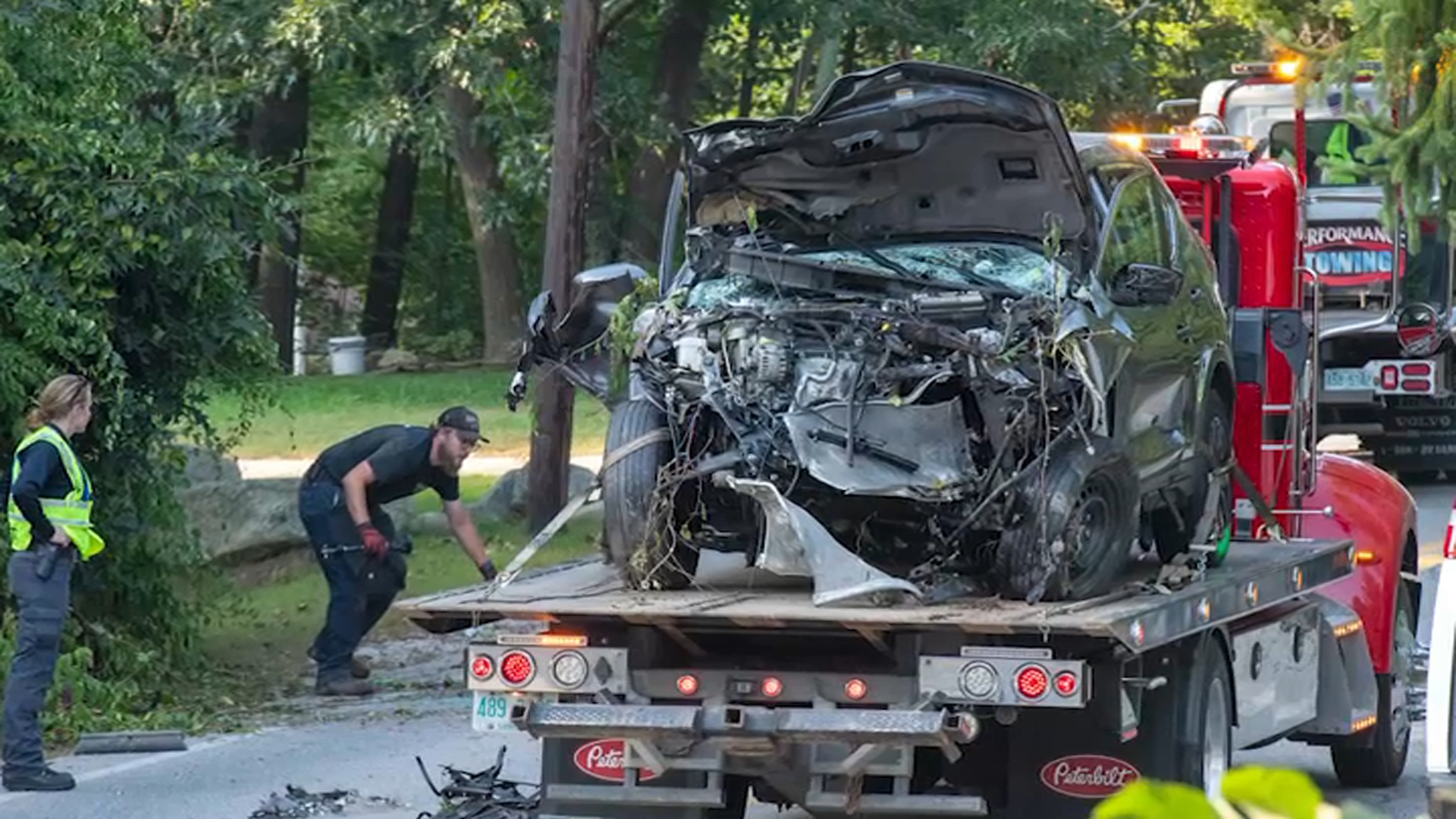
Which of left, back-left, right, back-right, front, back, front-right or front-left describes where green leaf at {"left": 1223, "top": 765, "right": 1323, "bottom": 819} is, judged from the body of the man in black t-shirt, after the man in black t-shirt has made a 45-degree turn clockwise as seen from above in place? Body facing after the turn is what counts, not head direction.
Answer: front-right

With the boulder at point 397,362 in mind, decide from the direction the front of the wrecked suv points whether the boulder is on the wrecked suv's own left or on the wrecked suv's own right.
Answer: on the wrecked suv's own right

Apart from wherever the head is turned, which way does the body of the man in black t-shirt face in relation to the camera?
to the viewer's right

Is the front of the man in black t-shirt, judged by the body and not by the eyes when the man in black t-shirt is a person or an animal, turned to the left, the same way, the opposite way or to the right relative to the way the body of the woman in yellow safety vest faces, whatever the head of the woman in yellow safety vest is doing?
the same way

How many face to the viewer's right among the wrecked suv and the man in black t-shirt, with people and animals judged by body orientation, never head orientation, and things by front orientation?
1

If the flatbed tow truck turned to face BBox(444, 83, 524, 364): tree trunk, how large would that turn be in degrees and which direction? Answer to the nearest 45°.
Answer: approximately 45° to its left

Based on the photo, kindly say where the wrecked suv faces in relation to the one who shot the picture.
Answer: facing the viewer and to the left of the viewer

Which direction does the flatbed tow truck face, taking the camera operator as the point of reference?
facing away from the viewer and to the right of the viewer

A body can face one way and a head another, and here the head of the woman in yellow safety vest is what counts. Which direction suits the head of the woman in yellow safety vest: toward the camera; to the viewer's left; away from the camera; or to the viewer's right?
to the viewer's right

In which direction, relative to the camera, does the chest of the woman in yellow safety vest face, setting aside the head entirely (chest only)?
to the viewer's right

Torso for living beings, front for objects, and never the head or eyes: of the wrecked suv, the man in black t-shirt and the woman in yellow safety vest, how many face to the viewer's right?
2

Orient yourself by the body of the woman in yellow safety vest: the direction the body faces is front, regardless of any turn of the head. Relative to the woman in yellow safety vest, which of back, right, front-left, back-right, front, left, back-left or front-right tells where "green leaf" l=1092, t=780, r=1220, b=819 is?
right
